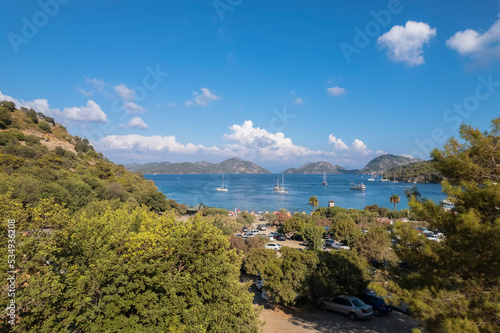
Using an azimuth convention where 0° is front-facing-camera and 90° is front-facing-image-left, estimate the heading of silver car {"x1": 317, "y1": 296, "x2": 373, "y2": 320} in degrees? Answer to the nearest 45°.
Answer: approximately 135°

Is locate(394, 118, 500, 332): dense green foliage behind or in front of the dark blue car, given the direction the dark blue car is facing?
behind

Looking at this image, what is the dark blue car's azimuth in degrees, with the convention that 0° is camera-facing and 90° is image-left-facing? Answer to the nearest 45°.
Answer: approximately 135°

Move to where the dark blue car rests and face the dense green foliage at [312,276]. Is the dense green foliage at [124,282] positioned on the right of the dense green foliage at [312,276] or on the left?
left
